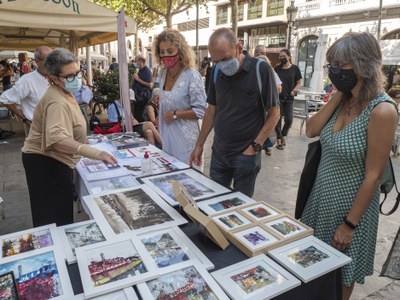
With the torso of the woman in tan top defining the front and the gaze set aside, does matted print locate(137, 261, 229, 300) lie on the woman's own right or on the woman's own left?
on the woman's own right

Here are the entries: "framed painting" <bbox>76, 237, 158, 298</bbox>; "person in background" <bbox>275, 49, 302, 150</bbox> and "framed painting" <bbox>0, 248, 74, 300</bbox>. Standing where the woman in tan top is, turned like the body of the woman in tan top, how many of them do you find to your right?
2

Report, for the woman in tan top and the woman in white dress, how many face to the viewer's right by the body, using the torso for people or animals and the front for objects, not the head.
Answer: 1

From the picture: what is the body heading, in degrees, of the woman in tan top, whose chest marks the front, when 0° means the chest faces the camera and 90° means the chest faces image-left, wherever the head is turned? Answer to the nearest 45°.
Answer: approximately 270°

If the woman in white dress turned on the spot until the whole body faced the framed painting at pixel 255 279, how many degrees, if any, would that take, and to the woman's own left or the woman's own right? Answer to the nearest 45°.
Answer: approximately 45° to the woman's own left

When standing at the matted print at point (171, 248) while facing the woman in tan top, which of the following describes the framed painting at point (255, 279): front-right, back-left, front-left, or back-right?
back-right

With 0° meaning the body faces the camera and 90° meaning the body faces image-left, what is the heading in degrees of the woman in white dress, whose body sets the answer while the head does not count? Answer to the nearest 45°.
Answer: approximately 45°

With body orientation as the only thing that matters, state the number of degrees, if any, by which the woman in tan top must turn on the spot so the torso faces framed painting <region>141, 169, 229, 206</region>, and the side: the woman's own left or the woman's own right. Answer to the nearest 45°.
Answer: approximately 45° to the woman's own right

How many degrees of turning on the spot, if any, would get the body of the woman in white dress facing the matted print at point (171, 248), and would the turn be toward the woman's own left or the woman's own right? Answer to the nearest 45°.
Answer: approximately 45° to the woman's own left

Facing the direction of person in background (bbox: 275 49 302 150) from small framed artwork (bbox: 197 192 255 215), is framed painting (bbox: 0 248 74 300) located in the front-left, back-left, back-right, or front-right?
back-left

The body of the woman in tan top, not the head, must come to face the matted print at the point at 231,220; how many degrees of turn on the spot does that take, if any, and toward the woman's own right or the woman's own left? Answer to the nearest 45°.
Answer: approximately 45° to the woman's own right
